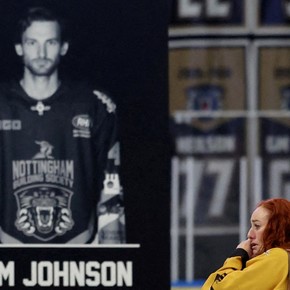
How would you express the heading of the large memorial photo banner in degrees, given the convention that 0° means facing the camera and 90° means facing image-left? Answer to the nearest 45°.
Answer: approximately 0°

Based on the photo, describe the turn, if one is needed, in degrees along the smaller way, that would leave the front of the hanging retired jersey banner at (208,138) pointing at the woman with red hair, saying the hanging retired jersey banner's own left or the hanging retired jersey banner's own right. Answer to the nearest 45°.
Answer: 0° — it already faces them

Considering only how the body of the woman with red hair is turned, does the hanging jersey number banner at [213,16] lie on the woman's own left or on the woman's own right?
on the woman's own right

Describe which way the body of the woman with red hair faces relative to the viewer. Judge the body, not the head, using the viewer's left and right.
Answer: facing to the left of the viewer

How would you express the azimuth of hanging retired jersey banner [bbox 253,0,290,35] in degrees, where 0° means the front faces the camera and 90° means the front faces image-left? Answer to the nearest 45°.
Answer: approximately 0°
